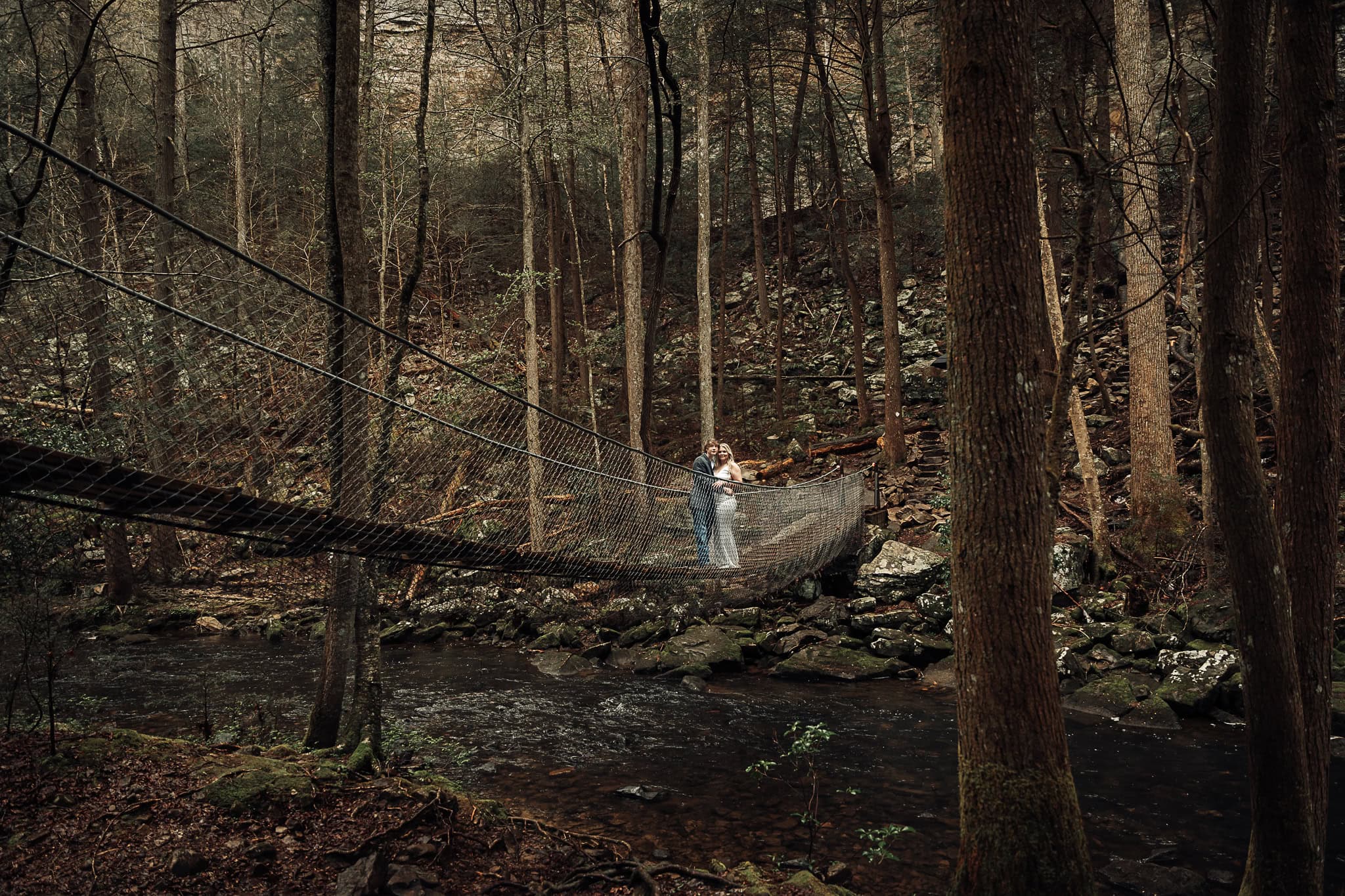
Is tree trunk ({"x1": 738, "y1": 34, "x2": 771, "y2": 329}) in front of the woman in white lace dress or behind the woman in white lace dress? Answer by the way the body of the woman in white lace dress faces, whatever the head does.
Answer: behind

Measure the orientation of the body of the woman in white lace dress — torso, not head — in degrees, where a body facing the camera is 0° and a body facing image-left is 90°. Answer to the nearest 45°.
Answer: approximately 45°

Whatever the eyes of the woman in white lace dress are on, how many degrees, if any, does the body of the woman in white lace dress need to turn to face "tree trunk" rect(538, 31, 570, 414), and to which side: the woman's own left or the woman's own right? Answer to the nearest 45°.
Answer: approximately 135° to the woman's own right

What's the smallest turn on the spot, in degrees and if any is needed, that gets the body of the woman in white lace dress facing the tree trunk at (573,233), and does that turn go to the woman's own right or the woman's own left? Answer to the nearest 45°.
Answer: approximately 135° to the woman's own right

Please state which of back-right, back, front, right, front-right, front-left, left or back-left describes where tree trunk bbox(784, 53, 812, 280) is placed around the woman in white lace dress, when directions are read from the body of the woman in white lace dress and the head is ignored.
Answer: back-right

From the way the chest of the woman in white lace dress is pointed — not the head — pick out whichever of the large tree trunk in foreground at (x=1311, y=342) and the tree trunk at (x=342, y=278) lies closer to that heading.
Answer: the tree trunk

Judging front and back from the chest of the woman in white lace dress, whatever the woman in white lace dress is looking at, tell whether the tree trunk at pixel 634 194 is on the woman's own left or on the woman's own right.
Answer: on the woman's own right

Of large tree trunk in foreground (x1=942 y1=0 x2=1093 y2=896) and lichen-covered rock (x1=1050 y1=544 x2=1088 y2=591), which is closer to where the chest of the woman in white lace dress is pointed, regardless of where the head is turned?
the large tree trunk in foreground
